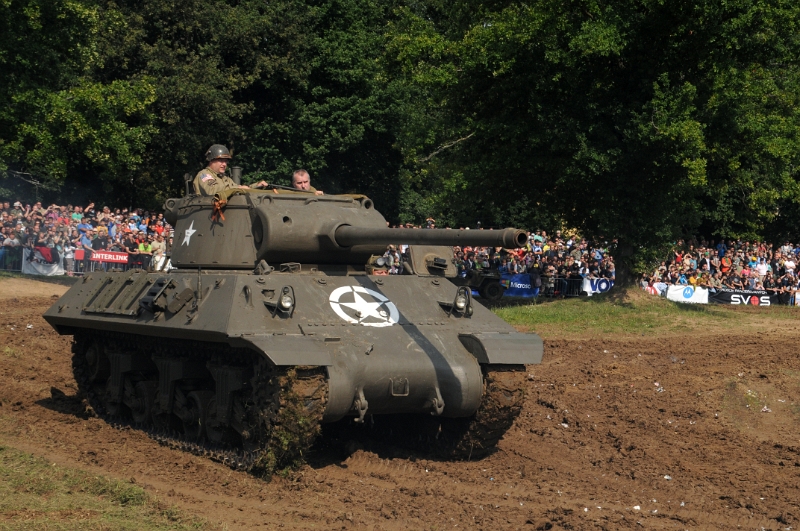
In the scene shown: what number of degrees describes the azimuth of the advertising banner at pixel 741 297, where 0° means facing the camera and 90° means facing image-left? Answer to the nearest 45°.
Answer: approximately 0°

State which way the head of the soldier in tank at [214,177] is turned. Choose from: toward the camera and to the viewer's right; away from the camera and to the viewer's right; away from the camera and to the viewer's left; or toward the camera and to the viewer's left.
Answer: toward the camera and to the viewer's right

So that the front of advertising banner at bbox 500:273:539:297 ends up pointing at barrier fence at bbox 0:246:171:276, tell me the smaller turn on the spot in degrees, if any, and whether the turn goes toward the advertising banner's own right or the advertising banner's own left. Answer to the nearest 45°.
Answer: approximately 90° to the advertising banner's own right

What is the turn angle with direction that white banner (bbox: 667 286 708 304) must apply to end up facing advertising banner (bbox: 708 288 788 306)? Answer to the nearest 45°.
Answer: approximately 90° to its left

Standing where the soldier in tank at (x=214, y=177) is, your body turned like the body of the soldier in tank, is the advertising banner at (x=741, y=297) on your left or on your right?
on your left

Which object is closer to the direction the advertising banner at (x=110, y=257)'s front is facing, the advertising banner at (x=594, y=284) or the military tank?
the military tank
